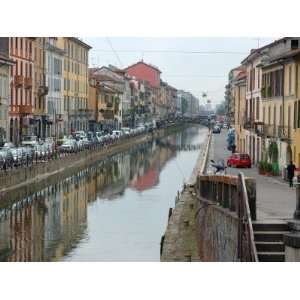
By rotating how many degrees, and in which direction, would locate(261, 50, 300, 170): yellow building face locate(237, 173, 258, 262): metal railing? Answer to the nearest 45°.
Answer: approximately 45° to its left

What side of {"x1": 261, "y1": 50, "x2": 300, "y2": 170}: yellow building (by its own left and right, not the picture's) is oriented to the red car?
right

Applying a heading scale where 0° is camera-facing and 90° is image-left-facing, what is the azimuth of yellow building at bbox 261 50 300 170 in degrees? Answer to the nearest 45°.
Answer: approximately 45°
